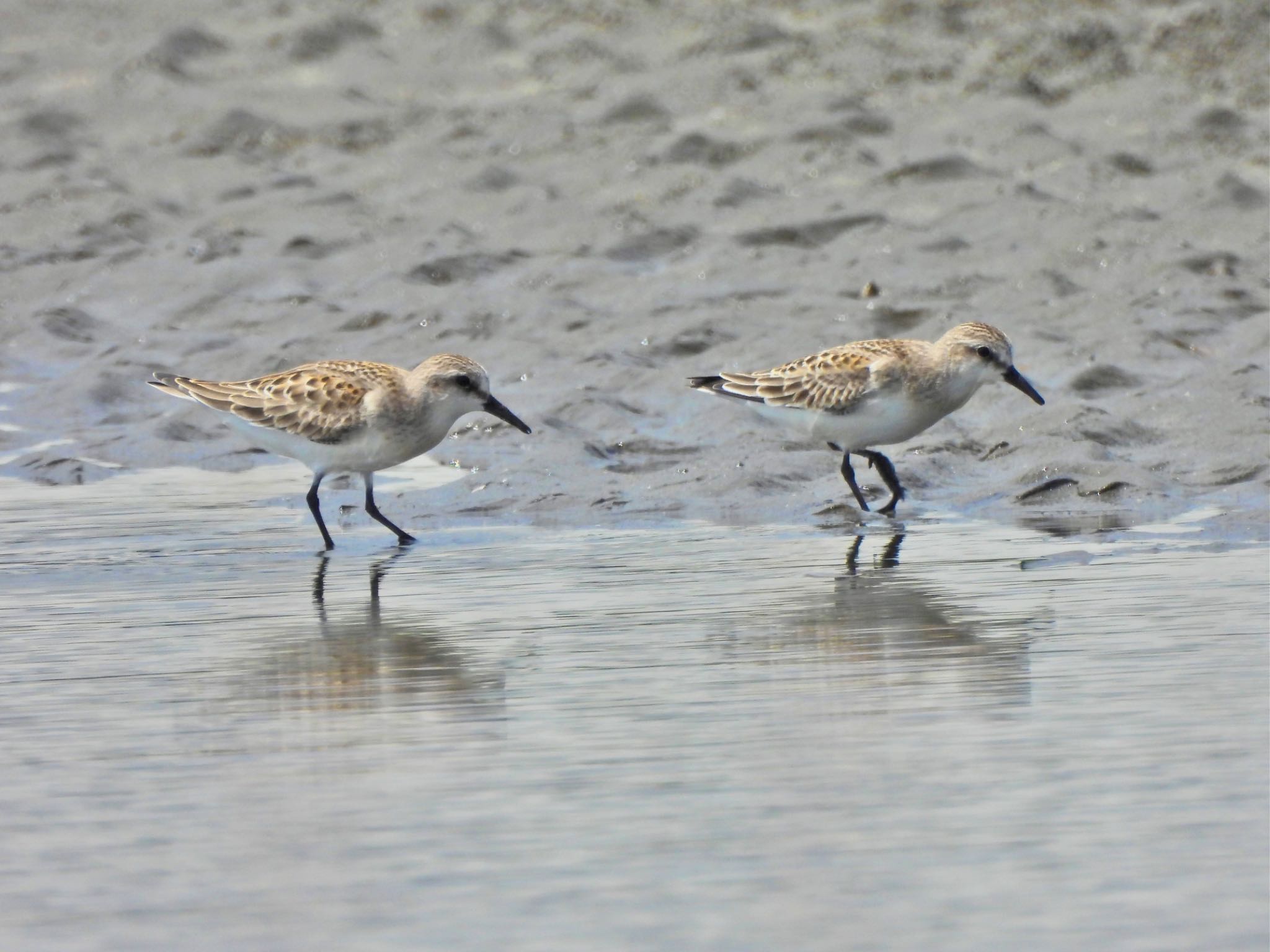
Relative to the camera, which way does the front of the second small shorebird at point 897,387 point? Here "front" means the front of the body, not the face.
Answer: to the viewer's right

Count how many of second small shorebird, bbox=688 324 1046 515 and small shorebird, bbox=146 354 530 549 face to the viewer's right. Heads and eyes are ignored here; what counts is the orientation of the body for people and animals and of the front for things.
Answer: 2

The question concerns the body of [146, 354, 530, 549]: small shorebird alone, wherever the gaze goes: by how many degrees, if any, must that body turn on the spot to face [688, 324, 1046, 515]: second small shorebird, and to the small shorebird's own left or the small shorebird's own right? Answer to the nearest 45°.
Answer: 0° — it already faces it

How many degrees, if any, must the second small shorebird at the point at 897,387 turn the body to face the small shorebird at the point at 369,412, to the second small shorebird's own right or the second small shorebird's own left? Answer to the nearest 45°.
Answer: approximately 180°

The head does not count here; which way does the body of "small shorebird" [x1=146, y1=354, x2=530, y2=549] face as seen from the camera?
to the viewer's right
